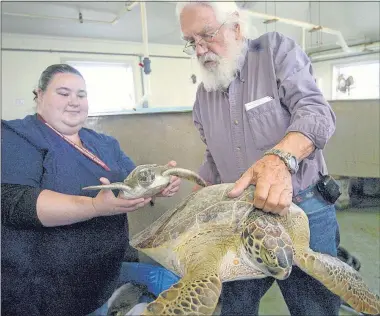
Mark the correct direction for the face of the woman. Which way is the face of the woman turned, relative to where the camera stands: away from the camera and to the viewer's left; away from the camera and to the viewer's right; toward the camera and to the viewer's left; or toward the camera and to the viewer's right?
toward the camera and to the viewer's right

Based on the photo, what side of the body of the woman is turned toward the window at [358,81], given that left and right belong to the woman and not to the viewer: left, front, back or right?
left

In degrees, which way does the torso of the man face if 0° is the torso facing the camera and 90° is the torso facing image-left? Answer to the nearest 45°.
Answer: approximately 45°

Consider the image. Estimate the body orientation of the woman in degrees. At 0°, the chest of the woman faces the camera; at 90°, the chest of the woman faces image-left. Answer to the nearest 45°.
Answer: approximately 315°

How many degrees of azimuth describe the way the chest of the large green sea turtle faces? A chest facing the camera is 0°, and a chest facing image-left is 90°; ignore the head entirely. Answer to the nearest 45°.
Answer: approximately 315°
